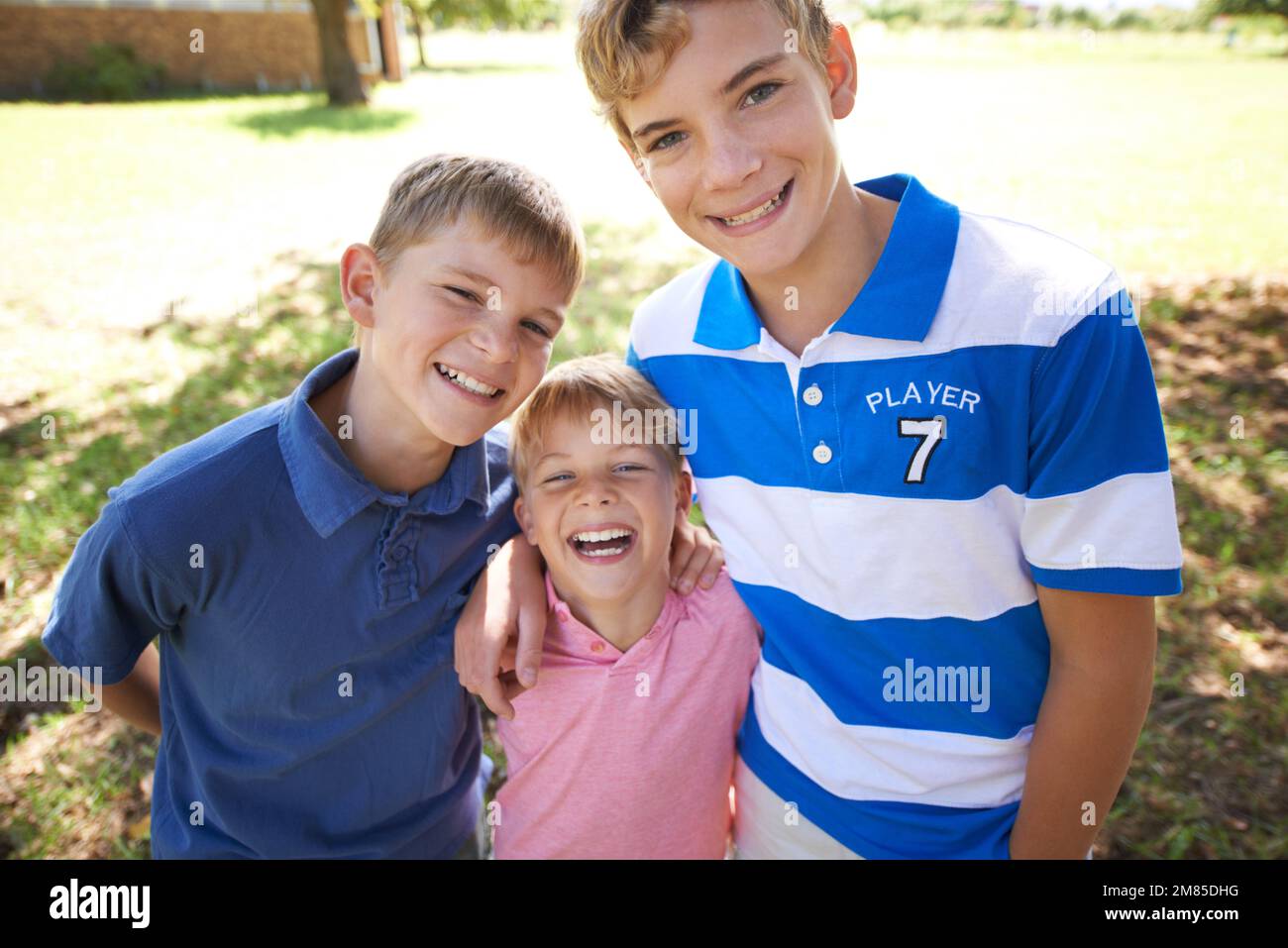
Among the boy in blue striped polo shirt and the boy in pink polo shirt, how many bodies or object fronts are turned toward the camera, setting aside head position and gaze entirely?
2

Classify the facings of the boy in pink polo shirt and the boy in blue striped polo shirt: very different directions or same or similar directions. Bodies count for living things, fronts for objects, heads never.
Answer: same or similar directions

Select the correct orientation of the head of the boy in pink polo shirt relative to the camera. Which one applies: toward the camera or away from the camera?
toward the camera

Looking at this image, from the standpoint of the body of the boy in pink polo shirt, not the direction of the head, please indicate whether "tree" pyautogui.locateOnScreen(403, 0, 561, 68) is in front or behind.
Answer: behind

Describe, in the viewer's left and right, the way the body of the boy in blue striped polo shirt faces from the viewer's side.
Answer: facing the viewer
